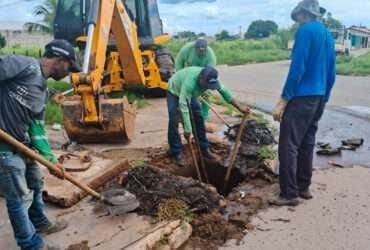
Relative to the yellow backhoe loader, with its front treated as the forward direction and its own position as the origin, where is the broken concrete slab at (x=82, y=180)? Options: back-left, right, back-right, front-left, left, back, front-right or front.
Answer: back

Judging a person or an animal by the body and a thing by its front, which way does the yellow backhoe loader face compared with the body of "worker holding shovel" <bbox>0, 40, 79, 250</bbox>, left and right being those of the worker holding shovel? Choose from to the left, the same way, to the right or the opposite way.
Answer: to the left

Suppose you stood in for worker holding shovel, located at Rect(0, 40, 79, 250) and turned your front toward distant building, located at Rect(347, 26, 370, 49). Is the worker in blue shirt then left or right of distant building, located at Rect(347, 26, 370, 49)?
right

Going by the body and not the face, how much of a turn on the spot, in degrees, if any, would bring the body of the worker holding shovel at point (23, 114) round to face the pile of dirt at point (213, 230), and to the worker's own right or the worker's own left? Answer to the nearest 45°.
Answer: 0° — they already face it

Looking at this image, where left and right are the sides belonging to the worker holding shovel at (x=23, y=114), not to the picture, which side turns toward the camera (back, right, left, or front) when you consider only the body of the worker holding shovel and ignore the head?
right

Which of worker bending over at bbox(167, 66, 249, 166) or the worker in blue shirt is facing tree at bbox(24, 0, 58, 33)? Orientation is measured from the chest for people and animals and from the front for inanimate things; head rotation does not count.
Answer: the worker in blue shirt

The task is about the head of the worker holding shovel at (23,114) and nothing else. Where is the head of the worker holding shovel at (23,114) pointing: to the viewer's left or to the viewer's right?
to the viewer's right

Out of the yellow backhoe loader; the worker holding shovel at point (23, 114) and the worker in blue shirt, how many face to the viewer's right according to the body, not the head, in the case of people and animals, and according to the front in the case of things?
1

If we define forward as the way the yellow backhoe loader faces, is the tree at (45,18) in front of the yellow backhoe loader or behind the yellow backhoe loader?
in front

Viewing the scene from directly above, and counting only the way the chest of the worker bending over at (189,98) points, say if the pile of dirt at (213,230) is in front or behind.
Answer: in front

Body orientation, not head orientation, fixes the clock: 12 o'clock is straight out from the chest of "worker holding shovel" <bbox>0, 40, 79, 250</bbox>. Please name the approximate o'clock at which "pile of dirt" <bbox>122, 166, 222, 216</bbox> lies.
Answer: The pile of dirt is roughly at 11 o'clock from the worker holding shovel.

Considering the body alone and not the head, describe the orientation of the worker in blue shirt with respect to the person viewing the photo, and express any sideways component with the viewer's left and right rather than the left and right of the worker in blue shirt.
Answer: facing away from the viewer and to the left of the viewer

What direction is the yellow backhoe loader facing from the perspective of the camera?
away from the camera

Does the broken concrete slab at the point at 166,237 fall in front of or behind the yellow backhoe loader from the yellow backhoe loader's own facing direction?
behind
